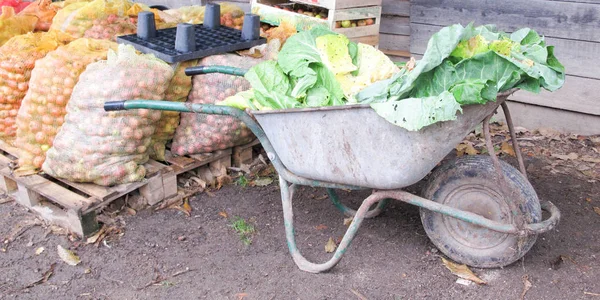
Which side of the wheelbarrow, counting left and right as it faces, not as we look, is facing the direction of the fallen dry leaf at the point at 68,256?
back

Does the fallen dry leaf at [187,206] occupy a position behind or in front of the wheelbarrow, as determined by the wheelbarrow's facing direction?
behind

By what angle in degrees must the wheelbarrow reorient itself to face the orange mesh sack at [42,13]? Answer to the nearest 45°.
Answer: approximately 135° to its left

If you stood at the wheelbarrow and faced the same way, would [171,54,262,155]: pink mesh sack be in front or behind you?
behind

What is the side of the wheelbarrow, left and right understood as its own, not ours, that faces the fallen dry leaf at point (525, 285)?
front

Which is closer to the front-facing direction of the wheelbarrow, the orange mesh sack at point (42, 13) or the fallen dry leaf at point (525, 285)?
the fallen dry leaf

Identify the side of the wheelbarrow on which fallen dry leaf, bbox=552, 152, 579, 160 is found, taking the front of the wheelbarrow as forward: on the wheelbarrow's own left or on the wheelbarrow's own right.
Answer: on the wheelbarrow's own left

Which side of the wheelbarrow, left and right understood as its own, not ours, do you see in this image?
right

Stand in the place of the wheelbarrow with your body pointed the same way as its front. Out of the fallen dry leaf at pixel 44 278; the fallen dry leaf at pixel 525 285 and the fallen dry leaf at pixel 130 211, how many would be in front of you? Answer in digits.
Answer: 1

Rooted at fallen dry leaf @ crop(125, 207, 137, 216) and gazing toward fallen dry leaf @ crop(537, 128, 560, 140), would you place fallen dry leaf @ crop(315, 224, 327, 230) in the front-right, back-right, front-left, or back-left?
front-right

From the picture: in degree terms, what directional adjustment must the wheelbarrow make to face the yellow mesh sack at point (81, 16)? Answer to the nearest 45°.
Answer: approximately 135° to its left

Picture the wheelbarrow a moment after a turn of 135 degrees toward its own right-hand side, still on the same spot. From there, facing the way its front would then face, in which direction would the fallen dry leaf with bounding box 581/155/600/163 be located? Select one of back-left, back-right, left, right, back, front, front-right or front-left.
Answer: back

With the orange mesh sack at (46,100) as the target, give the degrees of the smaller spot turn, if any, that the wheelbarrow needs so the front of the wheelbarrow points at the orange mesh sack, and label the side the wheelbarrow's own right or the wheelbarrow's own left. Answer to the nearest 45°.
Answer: approximately 180°
